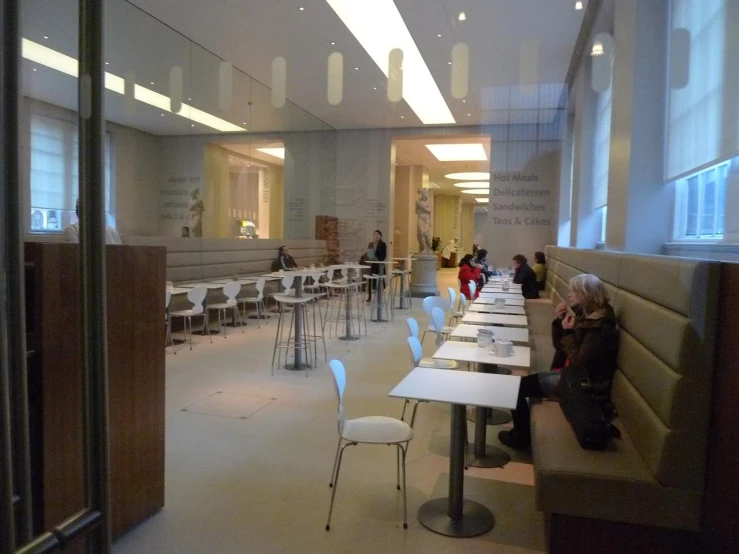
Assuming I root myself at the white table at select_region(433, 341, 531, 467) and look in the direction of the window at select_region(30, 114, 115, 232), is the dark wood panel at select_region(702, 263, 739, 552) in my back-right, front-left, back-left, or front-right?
back-left

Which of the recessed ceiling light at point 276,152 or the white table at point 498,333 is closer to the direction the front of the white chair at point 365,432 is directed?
the white table

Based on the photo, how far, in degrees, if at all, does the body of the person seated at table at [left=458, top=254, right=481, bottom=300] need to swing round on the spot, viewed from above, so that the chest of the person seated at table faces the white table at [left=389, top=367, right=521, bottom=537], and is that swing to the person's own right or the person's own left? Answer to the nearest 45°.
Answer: approximately 90° to the person's own right

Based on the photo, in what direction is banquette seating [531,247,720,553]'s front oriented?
to the viewer's left

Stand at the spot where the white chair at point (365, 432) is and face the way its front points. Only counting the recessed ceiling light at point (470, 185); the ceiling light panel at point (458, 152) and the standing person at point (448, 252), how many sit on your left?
3

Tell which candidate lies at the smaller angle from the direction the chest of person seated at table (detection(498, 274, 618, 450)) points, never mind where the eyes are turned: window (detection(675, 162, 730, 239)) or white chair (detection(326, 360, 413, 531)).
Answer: the white chair

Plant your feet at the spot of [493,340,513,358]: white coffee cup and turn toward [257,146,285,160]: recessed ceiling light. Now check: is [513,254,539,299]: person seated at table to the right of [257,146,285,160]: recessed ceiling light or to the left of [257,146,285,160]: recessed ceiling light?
right

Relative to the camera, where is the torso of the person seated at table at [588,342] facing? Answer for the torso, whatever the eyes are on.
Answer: to the viewer's left

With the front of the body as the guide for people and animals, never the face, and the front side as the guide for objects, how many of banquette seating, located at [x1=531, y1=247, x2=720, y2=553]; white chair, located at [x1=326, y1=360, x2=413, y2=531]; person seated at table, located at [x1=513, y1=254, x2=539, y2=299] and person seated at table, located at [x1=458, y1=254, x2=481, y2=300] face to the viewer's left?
2

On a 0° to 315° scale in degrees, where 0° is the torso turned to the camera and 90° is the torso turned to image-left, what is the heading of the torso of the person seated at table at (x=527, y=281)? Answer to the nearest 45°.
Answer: approximately 90°

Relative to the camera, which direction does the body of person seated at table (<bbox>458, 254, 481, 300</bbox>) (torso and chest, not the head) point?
to the viewer's right

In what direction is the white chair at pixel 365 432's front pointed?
to the viewer's right
